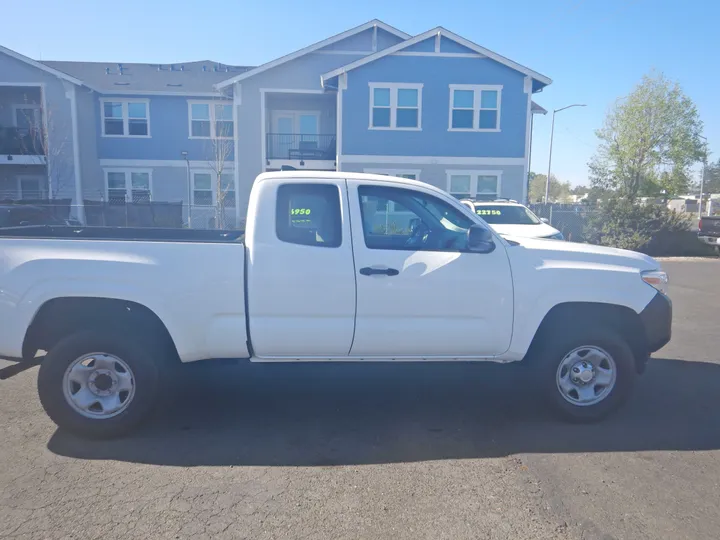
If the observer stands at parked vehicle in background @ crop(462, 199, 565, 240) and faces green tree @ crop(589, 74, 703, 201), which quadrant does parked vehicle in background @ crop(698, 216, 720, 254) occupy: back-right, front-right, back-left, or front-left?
front-right

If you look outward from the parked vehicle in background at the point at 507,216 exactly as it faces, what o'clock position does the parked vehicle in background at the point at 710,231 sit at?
the parked vehicle in background at the point at 710,231 is roughly at 9 o'clock from the parked vehicle in background at the point at 507,216.

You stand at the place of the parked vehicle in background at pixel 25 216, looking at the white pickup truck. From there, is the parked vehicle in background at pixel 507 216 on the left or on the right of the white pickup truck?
left

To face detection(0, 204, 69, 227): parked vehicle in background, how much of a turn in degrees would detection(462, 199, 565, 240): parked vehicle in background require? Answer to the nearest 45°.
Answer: approximately 135° to its right

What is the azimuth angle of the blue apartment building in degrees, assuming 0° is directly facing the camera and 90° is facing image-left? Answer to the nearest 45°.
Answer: approximately 0°

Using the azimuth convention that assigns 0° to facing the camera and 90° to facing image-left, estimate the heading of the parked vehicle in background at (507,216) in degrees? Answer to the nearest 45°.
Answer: approximately 315°

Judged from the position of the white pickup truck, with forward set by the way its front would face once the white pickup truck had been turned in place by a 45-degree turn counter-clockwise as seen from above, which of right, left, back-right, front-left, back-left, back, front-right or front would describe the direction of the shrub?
front

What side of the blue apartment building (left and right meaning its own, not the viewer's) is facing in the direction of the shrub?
left

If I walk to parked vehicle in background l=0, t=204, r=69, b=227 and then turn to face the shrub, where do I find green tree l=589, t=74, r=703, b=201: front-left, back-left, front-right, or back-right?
front-left

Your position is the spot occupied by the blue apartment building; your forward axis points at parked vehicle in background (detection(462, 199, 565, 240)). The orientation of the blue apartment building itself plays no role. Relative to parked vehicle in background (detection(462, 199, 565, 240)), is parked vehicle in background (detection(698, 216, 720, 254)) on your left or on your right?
left

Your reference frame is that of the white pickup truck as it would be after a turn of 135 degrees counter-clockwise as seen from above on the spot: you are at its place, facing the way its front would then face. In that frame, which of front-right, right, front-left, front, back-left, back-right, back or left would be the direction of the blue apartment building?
front-right

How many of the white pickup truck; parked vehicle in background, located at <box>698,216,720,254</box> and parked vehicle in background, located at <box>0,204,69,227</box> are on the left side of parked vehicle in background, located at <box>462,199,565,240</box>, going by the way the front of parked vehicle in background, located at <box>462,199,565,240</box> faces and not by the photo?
1

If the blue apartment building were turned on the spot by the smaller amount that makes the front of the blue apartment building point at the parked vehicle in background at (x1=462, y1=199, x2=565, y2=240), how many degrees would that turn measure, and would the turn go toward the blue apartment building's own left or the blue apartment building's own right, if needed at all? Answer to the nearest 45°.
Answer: approximately 45° to the blue apartment building's own left

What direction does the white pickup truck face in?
to the viewer's right
